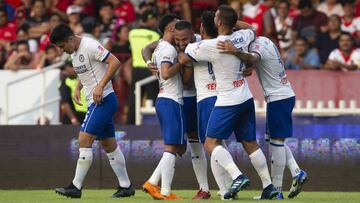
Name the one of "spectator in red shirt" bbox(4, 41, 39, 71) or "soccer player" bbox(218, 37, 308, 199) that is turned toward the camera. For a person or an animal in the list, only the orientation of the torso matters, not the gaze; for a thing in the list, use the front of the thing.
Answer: the spectator in red shirt

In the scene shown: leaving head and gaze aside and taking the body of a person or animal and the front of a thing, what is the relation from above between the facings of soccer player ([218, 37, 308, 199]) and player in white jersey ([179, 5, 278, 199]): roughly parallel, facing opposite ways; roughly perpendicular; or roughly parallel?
roughly parallel

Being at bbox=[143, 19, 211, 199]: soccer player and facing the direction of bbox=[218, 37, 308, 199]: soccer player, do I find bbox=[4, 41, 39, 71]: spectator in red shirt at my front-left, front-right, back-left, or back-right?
back-left

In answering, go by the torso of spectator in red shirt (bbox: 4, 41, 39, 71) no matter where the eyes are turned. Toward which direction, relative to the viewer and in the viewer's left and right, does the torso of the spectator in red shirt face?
facing the viewer

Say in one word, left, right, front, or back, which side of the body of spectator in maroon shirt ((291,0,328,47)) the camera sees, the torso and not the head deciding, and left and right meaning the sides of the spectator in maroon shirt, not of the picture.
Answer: front

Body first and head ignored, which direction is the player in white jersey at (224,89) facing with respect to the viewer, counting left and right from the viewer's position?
facing away from the viewer and to the left of the viewer

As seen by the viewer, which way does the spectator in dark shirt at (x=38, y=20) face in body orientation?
toward the camera

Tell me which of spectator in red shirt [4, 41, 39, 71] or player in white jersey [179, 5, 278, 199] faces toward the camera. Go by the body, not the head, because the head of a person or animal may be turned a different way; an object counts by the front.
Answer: the spectator in red shirt

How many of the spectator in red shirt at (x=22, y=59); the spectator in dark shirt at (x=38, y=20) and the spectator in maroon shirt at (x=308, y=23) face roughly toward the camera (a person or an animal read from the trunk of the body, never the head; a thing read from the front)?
3

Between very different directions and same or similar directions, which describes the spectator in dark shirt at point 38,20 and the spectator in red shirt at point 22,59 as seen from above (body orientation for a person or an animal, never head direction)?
same or similar directions

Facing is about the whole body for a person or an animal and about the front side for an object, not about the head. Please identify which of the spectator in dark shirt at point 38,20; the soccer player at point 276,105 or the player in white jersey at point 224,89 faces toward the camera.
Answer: the spectator in dark shirt

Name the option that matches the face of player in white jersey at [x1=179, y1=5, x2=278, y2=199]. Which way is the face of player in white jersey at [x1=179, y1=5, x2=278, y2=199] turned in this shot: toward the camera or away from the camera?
away from the camera
